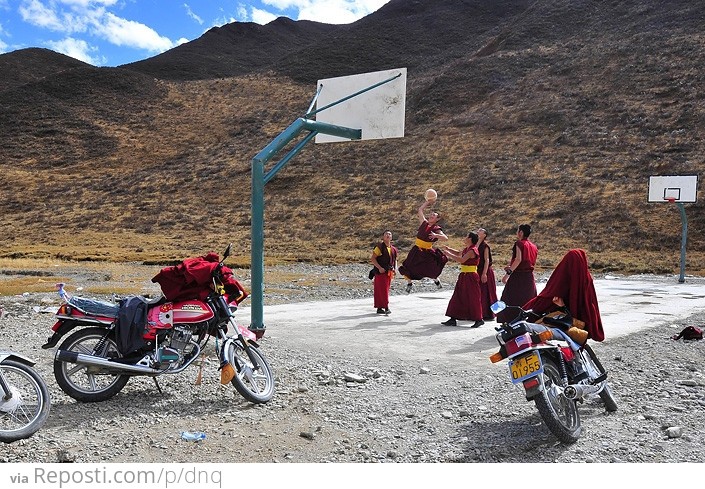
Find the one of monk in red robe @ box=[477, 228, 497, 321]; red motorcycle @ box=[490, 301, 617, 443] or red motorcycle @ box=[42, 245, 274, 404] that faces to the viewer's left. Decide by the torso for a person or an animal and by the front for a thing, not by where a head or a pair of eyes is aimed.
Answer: the monk in red robe

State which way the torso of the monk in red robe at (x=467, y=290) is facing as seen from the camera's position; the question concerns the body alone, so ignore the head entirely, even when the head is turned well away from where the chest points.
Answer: to the viewer's left

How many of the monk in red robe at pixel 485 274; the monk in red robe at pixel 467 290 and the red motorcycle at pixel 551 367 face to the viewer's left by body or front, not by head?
2

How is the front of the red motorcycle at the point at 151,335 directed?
to the viewer's right

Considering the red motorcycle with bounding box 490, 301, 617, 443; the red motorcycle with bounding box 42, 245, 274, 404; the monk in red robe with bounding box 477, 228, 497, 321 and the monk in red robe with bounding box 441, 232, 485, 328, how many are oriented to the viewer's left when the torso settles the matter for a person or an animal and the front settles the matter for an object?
2

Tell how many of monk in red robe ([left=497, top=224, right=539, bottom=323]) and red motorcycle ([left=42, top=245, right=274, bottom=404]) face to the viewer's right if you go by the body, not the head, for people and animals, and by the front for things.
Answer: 1

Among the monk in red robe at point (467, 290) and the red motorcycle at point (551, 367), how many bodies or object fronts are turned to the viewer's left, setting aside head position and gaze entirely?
1

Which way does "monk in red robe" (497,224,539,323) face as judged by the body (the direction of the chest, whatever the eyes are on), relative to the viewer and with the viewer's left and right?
facing away from the viewer and to the left of the viewer

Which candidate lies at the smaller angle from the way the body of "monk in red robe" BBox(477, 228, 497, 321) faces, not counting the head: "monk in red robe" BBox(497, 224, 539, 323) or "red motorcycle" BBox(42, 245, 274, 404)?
the red motorcycle

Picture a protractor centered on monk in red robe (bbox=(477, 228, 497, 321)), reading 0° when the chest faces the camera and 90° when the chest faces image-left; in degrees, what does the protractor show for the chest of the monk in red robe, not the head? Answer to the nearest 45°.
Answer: approximately 90°

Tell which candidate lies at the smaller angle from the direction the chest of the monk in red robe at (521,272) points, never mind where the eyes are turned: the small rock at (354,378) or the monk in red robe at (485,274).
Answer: the monk in red robe

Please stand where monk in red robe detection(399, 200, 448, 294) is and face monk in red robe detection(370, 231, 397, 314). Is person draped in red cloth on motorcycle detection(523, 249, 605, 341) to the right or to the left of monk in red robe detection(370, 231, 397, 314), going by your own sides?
left
